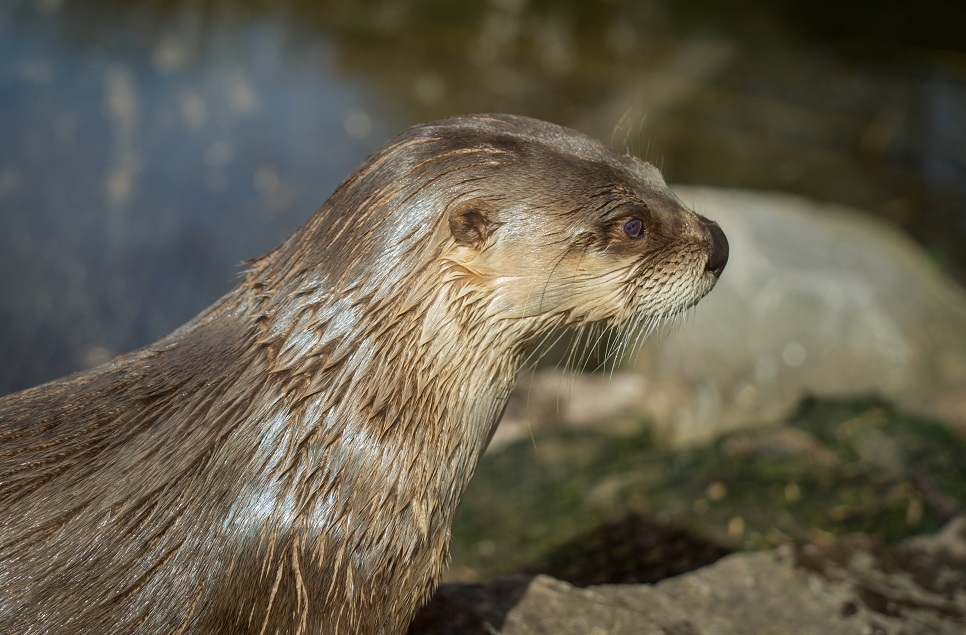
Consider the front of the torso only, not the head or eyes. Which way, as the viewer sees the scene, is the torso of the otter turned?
to the viewer's right
